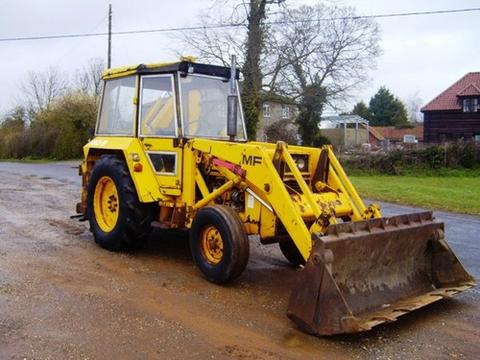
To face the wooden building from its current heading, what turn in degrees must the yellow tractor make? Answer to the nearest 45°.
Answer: approximately 135° to its left

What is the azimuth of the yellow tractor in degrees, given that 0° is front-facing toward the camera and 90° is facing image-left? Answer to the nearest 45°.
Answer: approximately 315°
